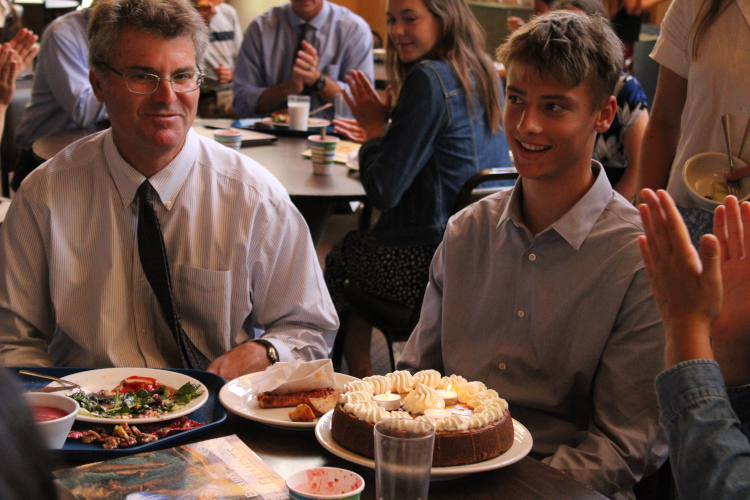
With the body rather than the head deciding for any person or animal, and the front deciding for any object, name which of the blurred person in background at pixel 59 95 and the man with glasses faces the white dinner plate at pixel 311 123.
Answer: the blurred person in background

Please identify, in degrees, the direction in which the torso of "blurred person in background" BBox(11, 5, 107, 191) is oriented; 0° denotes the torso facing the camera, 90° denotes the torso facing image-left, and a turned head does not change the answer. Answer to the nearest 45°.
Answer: approximately 270°

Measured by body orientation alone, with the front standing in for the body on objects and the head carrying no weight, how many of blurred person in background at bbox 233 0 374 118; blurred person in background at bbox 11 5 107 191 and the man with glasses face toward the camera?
2

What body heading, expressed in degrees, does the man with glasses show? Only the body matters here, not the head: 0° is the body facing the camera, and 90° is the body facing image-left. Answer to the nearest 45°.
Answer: approximately 0°

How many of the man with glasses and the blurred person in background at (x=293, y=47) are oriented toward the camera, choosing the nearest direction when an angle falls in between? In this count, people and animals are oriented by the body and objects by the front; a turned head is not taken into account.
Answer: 2

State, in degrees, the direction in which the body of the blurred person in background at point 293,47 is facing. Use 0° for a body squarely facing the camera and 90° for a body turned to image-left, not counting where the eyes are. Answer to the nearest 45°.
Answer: approximately 0°

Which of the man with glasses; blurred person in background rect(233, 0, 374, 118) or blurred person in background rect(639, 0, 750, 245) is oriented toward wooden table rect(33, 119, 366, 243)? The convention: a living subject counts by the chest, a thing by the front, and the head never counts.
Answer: blurred person in background rect(233, 0, 374, 118)
